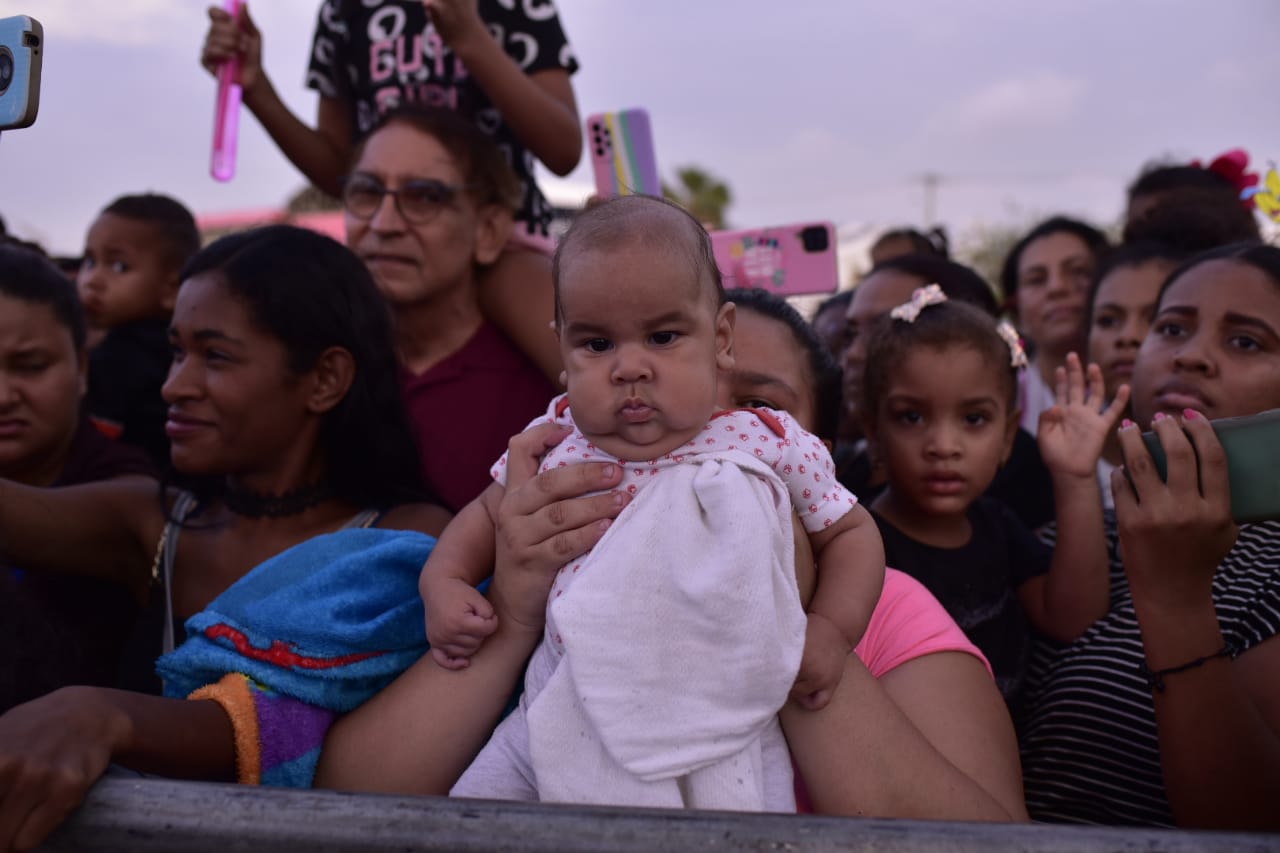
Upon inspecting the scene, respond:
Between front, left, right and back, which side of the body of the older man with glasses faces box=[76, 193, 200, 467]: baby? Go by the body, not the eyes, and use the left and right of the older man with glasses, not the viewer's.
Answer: right

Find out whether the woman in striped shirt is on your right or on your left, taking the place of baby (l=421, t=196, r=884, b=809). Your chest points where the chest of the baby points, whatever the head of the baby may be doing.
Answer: on your left

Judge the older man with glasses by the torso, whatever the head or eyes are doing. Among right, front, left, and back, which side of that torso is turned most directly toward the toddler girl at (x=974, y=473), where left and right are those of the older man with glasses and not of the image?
left

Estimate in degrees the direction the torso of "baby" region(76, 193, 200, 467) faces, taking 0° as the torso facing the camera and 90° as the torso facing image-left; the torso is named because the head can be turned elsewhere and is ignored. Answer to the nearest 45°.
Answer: approximately 45°

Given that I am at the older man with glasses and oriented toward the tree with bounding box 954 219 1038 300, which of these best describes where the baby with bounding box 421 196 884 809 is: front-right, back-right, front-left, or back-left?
back-right

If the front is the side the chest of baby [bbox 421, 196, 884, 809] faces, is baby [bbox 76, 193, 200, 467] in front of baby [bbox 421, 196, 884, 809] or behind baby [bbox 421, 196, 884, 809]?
behind

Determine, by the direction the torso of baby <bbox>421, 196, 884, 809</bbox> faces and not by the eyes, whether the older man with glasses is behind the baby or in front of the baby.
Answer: behind

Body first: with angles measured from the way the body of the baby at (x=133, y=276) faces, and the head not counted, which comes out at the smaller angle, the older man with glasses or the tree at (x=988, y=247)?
the older man with glasses

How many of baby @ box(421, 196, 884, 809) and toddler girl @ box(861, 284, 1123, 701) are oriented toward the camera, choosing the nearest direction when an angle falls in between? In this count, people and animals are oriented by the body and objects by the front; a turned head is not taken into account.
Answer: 2
